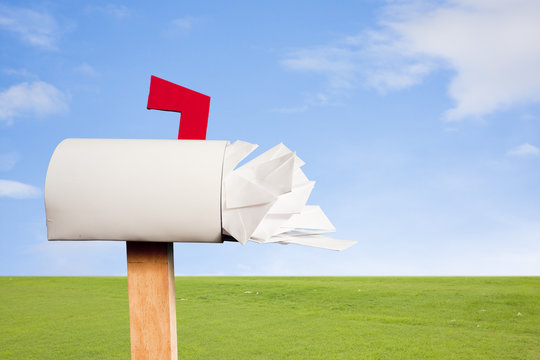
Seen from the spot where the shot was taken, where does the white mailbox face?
facing to the right of the viewer
